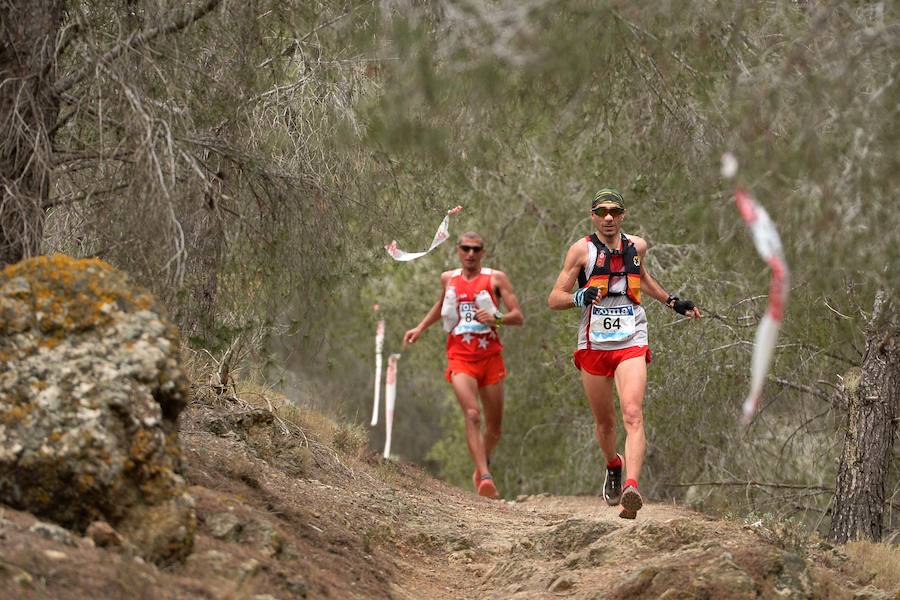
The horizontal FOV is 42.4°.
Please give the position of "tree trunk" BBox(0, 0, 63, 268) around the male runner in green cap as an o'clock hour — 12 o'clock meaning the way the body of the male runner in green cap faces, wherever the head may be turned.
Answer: The tree trunk is roughly at 2 o'clock from the male runner in green cap.

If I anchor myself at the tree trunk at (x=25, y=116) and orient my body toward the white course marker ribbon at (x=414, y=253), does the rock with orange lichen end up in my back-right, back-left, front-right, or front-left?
back-right

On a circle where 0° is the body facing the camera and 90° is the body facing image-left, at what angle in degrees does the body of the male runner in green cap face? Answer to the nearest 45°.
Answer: approximately 0°

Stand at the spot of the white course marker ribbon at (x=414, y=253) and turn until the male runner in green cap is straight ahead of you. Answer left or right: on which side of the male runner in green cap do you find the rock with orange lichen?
right

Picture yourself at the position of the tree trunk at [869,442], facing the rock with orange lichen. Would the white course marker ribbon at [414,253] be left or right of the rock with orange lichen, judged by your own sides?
right

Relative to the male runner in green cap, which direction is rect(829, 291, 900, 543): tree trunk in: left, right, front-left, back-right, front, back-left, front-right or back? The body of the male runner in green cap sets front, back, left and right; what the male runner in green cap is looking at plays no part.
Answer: back-left

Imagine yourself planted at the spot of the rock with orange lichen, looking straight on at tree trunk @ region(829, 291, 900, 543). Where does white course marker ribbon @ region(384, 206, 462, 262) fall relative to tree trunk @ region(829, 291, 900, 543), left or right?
left

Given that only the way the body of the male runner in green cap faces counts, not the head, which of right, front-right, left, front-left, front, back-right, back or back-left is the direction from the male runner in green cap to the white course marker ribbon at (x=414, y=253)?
back-right

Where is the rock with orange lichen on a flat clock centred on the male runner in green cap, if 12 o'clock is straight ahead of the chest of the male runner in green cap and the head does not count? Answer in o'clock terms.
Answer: The rock with orange lichen is roughly at 1 o'clock from the male runner in green cap.
